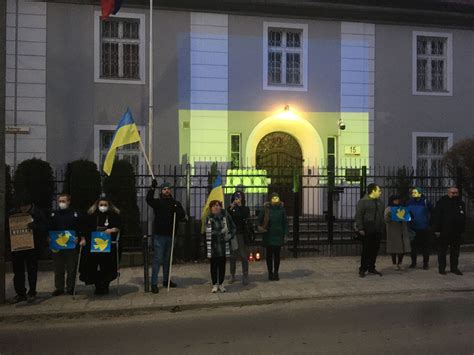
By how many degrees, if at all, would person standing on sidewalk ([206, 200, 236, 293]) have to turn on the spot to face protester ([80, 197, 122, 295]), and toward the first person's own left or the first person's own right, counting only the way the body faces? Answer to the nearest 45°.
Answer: approximately 90° to the first person's own right

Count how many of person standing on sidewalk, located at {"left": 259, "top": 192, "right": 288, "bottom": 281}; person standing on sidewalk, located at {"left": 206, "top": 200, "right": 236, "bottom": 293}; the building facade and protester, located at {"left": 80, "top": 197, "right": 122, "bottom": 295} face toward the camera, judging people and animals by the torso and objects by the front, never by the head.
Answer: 4

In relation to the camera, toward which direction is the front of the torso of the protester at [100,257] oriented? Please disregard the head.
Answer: toward the camera

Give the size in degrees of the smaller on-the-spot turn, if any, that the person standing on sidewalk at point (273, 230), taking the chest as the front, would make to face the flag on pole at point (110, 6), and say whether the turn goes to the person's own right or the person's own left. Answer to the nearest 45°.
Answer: approximately 135° to the person's own right

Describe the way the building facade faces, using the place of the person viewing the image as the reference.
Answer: facing the viewer

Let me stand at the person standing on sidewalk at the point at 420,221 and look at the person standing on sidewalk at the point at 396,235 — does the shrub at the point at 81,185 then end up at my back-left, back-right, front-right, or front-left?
front-right

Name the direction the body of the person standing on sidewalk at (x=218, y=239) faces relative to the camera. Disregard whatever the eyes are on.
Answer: toward the camera

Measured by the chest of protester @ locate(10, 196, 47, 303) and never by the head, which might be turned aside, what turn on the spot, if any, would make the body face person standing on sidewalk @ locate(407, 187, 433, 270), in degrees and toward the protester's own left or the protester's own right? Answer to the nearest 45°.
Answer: approximately 135° to the protester's own left

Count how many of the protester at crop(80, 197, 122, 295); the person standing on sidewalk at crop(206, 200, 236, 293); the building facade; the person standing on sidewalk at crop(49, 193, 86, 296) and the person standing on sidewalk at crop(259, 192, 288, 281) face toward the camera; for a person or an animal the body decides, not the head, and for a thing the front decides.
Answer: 5

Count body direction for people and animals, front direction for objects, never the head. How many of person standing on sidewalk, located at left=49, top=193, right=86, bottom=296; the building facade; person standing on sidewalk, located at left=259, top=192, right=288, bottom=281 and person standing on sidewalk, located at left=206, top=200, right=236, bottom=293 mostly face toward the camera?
4

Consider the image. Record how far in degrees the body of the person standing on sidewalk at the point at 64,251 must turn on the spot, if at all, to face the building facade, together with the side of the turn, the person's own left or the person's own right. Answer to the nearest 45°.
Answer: approximately 135° to the person's own left

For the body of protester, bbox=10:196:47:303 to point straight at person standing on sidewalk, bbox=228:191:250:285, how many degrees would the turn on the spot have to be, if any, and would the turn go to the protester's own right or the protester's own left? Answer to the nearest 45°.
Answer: approximately 135° to the protester's own left

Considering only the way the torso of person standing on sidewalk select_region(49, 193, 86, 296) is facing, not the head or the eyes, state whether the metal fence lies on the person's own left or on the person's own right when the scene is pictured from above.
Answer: on the person's own left

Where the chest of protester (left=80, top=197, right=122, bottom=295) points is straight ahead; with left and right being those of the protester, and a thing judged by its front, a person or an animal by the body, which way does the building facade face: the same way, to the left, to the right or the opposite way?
the same way

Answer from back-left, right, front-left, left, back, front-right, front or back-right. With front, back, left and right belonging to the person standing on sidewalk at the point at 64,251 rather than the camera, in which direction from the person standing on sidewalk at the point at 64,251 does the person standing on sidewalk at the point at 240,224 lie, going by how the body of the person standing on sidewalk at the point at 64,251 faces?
left

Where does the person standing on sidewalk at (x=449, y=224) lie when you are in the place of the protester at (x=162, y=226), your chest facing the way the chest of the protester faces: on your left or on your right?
on your left

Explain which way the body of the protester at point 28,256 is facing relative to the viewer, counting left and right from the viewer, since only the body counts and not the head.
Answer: facing the viewer and to the left of the viewer

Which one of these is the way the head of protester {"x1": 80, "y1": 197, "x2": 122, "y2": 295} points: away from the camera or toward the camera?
toward the camera

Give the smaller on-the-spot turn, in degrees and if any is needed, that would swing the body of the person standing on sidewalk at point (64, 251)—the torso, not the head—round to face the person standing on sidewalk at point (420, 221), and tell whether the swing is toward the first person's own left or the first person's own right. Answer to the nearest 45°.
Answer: approximately 90° to the first person's own left

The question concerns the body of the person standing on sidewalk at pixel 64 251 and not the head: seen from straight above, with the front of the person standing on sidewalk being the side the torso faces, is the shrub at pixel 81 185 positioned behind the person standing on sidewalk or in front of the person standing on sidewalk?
behind
